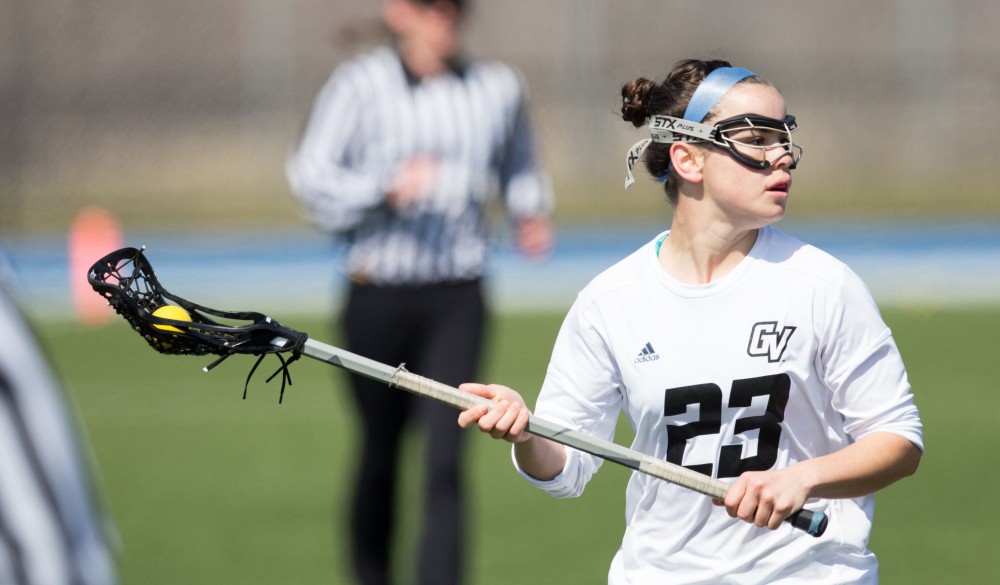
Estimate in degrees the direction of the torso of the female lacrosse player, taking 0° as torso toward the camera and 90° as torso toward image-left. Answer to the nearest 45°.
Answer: approximately 0°

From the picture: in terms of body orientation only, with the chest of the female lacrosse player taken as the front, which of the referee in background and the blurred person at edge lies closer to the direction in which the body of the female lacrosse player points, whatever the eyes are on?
the blurred person at edge

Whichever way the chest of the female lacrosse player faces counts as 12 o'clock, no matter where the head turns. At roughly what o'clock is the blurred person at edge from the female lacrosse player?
The blurred person at edge is roughly at 1 o'clock from the female lacrosse player.

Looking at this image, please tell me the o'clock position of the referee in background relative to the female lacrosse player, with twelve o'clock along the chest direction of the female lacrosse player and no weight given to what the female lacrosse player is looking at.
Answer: The referee in background is roughly at 5 o'clock from the female lacrosse player.

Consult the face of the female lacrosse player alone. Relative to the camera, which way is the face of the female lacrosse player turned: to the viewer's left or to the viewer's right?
to the viewer's right

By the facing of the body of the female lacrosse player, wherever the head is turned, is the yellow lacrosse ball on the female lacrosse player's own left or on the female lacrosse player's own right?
on the female lacrosse player's own right

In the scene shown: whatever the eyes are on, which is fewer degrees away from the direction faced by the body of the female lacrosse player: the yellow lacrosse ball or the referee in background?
the yellow lacrosse ball

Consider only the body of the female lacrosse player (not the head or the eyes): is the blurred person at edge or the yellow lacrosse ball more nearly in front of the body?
the blurred person at edge
